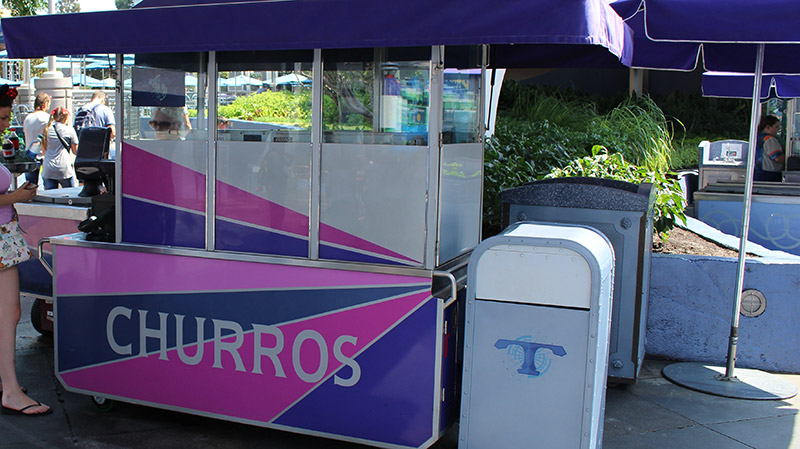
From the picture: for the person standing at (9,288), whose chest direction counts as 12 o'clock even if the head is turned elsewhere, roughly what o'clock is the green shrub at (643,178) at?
The green shrub is roughly at 12 o'clock from the person standing.

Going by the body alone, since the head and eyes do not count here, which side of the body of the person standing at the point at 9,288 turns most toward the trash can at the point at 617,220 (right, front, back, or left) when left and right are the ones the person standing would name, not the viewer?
front

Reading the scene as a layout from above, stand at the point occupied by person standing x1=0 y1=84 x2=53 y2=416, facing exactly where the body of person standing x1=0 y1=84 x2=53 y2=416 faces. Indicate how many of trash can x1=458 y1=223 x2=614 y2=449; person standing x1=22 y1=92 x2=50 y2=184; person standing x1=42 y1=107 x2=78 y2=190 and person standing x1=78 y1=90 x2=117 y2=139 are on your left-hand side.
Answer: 3

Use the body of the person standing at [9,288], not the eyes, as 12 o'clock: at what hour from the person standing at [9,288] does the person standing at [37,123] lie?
the person standing at [37,123] is roughly at 9 o'clock from the person standing at [9,288].

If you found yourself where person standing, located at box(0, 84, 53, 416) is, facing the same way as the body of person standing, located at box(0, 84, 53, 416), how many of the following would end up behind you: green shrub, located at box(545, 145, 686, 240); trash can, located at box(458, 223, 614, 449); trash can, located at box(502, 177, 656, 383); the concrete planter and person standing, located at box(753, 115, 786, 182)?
0

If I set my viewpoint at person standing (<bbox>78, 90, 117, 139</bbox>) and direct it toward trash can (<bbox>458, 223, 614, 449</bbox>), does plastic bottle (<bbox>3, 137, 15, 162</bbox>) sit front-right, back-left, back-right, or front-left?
front-right

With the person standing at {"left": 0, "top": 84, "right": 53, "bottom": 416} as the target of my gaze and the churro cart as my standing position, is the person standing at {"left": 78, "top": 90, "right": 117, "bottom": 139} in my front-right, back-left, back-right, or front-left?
front-right

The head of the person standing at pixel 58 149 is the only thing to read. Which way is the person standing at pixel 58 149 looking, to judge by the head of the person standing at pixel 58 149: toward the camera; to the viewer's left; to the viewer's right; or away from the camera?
away from the camera

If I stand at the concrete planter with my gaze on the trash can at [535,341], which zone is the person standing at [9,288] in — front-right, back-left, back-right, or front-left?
front-right

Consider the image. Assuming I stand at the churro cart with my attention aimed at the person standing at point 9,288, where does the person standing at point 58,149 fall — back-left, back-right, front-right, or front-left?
front-right

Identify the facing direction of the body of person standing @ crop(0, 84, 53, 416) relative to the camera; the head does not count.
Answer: to the viewer's right

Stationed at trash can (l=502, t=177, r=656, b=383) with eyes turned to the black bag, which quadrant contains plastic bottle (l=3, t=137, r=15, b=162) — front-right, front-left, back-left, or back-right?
front-left

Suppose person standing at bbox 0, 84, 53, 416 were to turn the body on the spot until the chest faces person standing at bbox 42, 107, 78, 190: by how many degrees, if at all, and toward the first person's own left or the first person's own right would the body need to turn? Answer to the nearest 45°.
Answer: approximately 90° to the first person's own left

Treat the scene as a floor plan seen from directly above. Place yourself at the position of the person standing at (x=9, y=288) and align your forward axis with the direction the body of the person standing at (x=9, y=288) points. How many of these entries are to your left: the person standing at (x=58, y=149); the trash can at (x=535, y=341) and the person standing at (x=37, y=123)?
2
